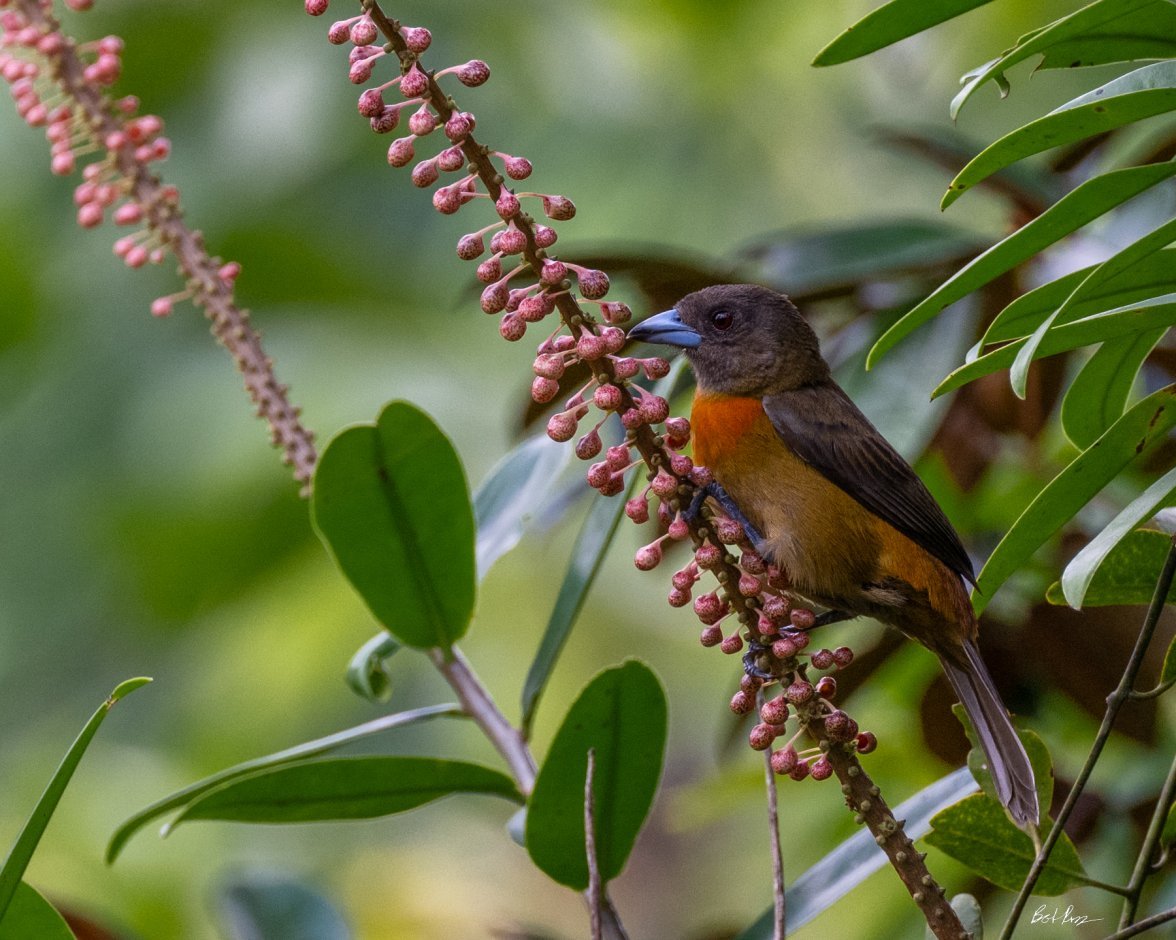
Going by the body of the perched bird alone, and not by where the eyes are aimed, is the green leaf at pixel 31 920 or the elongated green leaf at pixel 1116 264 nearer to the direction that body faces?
the green leaf

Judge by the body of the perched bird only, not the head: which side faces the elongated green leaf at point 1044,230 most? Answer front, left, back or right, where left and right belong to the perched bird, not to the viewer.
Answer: back

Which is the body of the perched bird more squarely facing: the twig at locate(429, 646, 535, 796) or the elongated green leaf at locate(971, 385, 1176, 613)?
the twig

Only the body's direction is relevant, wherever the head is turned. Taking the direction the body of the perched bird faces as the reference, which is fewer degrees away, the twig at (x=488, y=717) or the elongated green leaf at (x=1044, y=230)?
the twig

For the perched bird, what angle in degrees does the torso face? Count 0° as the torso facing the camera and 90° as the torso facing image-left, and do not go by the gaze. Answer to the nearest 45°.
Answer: approximately 90°

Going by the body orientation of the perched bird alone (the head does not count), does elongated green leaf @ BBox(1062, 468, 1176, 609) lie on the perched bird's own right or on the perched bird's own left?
on the perched bird's own left
